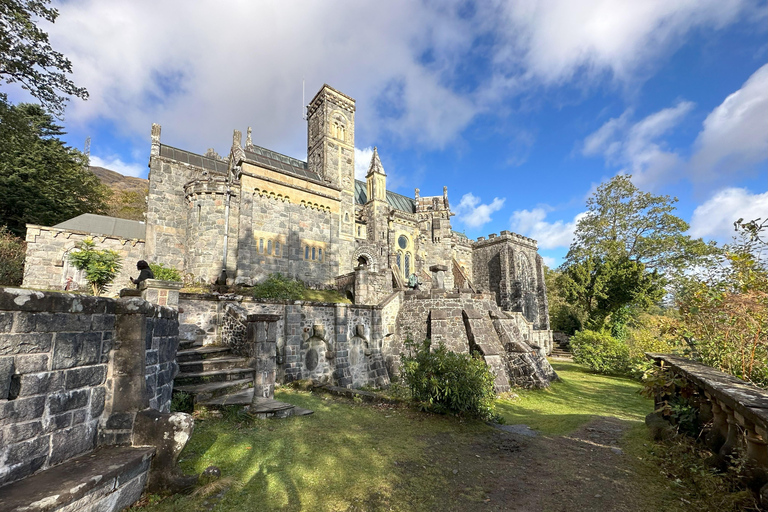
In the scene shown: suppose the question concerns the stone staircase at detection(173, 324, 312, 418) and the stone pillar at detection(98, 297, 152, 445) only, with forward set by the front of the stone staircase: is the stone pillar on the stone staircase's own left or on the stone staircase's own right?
on the stone staircase's own right

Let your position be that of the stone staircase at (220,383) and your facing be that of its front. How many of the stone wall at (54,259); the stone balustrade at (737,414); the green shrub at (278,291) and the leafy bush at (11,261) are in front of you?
1

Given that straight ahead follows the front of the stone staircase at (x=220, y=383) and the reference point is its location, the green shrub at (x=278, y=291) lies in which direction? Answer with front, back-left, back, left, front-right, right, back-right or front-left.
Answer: back-left

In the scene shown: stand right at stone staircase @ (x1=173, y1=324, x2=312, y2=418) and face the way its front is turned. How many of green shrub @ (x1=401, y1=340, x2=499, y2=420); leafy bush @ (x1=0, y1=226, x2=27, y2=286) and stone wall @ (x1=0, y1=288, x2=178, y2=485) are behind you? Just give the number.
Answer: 1

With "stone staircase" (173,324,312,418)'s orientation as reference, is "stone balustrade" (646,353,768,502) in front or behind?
in front

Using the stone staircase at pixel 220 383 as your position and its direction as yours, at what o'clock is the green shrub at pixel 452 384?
The green shrub is roughly at 11 o'clock from the stone staircase.

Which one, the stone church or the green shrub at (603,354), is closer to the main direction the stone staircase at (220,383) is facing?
the green shrub

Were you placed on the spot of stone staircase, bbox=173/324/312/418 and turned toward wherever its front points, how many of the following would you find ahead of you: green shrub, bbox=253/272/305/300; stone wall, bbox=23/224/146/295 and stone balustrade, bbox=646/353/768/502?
1

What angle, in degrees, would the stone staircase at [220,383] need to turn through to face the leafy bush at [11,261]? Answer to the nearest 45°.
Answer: approximately 180°

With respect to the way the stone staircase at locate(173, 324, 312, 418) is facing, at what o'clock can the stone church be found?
The stone church is roughly at 8 o'clock from the stone staircase.

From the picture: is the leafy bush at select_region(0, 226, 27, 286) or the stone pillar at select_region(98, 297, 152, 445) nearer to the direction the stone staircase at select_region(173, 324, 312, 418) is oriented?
the stone pillar

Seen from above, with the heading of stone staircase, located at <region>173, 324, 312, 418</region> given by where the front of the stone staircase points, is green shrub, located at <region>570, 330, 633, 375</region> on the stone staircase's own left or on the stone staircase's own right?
on the stone staircase's own left

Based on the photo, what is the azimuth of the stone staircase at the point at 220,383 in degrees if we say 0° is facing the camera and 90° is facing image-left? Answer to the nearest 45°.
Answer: approximately 315°

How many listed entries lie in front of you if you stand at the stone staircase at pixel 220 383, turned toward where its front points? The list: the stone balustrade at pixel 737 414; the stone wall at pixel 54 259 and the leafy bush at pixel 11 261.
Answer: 1

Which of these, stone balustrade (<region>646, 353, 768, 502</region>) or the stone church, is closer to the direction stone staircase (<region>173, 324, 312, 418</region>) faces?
the stone balustrade
